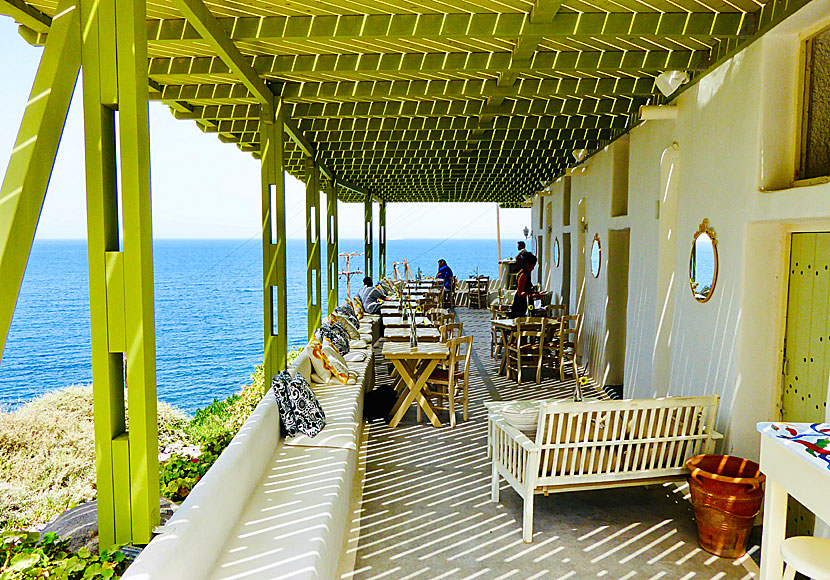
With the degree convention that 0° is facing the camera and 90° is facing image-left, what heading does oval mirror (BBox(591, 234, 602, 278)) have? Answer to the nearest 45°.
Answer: approximately 90°

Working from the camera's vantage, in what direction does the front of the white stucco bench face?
facing to the right of the viewer

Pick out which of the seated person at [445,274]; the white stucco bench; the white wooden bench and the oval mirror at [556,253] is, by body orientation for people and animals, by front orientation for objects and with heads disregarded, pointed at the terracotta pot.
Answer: the white stucco bench

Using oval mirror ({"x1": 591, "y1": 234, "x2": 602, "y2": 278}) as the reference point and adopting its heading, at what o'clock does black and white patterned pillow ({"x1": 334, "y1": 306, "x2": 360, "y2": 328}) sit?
The black and white patterned pillow is roughly at 12 o'clock from the oval mirror.

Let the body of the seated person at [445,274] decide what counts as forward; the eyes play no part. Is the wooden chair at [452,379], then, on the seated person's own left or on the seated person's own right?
on the seated person's own left

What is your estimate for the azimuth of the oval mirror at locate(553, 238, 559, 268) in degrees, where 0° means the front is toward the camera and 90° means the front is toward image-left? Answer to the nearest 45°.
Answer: approximately 90°

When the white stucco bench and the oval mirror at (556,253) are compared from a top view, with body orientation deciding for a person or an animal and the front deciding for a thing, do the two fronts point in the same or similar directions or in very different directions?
very different directions

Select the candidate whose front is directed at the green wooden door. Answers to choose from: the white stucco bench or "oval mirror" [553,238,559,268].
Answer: the white stucco bench

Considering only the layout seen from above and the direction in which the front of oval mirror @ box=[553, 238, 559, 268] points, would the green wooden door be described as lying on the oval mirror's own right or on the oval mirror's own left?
on the oval mirror's own left
